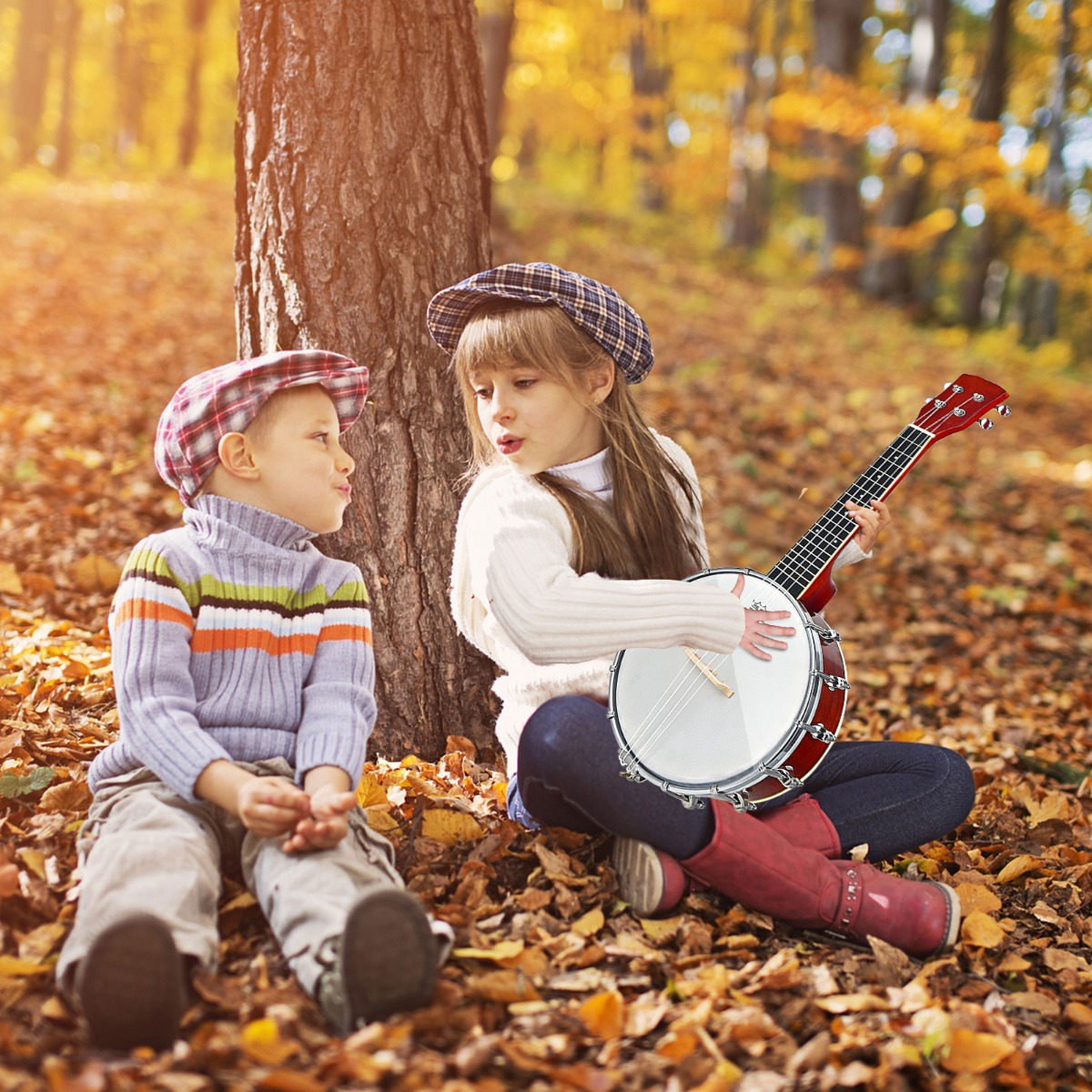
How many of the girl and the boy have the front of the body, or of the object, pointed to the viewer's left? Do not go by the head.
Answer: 0

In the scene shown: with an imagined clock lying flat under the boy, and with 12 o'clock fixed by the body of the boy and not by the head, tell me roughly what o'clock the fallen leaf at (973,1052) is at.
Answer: The fallen leaf is roughly at 10 o'clock from the boy.

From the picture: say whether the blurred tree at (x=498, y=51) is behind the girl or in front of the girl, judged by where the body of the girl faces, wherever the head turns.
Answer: behind

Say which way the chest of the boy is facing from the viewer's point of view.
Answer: toward the camera

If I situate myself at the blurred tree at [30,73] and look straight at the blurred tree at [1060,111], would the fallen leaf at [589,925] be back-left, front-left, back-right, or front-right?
front-right

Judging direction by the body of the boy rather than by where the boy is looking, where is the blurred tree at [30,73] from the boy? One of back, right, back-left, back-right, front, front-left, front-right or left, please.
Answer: back

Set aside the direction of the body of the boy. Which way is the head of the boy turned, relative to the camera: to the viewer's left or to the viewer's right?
to the viewer's right

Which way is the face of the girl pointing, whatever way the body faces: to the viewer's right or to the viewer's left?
to the viewer's left
